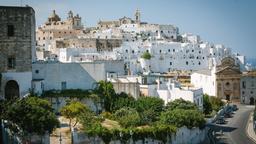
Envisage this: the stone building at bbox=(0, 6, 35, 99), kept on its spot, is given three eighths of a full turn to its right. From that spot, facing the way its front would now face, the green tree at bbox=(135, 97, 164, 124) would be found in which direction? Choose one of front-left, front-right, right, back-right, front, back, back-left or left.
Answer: back-right

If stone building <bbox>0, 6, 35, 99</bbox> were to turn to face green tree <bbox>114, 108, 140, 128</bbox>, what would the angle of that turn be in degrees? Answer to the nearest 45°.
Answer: approximately 90° to its left

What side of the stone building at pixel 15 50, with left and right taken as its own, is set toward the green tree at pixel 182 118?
left

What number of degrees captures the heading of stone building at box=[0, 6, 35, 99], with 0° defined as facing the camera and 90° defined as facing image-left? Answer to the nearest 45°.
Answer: approximately 0°

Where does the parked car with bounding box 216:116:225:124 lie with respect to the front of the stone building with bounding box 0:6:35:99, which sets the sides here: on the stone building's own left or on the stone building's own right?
on the stone building's own left

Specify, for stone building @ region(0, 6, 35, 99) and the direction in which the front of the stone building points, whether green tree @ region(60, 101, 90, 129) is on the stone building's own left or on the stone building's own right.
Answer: on the stone building's own left

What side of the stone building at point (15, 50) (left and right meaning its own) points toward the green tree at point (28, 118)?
front
